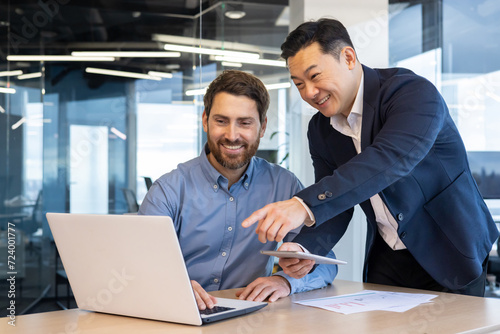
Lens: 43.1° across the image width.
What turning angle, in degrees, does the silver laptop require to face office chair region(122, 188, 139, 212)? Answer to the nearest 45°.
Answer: approximately 45° to its left

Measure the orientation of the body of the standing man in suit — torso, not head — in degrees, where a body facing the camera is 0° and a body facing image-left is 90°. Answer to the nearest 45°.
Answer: approximately 45°

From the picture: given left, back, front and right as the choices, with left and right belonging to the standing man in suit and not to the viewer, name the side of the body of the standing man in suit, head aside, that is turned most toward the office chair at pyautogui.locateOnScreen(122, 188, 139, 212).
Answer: right

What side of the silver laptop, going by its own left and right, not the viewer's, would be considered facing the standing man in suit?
front

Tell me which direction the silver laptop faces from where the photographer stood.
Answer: facing away from the viewer and to the right of the viewer

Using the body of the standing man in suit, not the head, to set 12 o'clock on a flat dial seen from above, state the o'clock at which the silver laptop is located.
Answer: The silver laptop is roughly at 12 o'clock from the standing man in suit.

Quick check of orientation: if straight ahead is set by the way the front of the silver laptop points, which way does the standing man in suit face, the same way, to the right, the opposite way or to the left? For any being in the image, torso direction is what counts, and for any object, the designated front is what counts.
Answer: the opposite way

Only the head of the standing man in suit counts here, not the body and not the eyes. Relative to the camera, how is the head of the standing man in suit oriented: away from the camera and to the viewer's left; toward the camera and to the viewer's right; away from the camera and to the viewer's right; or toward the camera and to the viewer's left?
toward the camera and to the viewer's left
